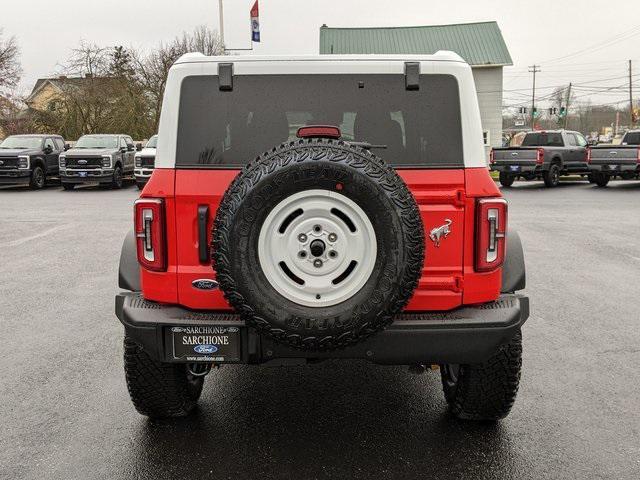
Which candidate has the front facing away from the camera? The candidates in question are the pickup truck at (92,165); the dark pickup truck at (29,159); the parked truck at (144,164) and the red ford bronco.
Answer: the red ford bronco

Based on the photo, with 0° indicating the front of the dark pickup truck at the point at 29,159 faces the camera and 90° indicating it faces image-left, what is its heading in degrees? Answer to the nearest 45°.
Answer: approximately 45°

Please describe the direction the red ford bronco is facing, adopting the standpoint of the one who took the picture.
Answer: facing away from the viewer

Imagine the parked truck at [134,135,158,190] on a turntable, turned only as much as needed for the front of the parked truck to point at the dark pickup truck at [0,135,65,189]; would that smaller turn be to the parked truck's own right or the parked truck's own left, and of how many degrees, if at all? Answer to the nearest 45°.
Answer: approximately 45° to the parked truck's own right

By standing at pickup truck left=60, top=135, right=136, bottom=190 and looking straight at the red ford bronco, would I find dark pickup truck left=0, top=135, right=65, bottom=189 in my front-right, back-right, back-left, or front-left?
back-right

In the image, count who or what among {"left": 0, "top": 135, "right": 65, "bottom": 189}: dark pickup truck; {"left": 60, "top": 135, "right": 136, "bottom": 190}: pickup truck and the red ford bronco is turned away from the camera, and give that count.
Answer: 1

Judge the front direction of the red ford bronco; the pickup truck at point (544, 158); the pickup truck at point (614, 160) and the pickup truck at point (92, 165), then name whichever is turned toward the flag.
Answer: the red ford bronco

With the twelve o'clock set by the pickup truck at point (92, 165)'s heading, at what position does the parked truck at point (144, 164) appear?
The parked truck is roughly at 8 o'clock from the pickup truck.

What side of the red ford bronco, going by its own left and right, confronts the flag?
front

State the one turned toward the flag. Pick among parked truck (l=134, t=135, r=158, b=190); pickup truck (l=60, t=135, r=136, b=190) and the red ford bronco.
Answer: the red ford bronco

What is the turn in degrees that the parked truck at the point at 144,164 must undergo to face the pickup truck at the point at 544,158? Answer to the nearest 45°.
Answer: approximately 135° to its left

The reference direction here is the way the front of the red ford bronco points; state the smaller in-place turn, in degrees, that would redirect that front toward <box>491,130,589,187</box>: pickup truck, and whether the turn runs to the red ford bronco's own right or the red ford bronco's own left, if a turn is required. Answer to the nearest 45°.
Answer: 0° — it already faces it

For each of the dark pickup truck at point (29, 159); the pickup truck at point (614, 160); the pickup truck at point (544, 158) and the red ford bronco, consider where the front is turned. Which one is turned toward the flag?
the red ford bronco
